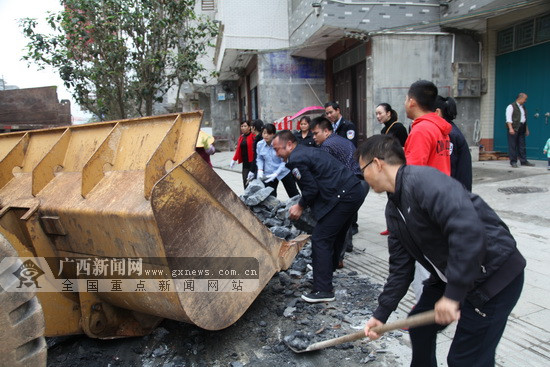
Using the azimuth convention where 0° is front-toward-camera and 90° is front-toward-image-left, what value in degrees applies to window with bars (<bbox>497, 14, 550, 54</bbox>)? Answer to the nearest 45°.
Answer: approximately 45°

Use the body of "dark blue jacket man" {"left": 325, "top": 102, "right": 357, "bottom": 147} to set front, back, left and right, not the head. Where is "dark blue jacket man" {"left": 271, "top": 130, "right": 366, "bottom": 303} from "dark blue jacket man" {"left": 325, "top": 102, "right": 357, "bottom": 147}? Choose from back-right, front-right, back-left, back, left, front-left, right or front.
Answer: front-left

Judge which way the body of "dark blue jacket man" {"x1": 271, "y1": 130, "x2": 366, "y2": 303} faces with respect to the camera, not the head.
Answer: to the viewer's left

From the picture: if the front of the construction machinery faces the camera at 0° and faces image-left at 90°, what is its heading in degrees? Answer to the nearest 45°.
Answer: approximately 225°

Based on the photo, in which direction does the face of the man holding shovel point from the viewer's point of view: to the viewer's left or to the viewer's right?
to the viewer's left

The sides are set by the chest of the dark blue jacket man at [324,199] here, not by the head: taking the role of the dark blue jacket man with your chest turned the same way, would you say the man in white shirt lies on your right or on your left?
on your right

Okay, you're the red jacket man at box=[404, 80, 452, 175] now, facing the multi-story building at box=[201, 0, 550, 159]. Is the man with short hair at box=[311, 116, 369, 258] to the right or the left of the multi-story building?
left

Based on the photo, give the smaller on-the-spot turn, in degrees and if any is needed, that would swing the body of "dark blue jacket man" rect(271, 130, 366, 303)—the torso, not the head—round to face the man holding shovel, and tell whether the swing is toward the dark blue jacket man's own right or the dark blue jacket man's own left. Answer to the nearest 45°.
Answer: approximately 90° to the dark blue jacket man's own left

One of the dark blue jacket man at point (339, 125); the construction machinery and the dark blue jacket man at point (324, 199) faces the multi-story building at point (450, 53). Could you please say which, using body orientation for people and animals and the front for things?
the construction machinery

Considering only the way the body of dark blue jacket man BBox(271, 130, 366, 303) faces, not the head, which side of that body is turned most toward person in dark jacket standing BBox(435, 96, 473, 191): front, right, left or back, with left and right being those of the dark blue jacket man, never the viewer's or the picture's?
back

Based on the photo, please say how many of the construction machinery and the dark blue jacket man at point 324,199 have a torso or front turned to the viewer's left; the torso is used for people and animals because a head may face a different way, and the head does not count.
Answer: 1
